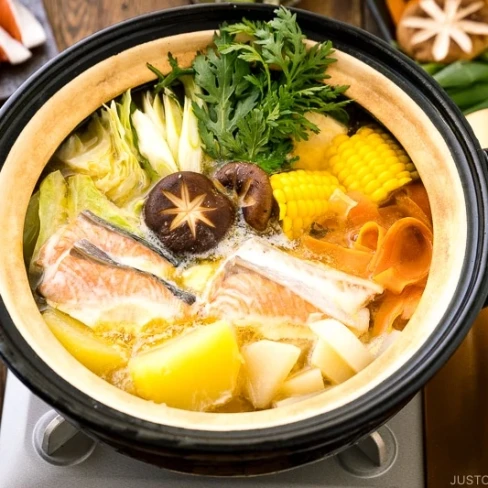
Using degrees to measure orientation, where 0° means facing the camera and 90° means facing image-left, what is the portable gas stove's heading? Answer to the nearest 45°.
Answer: approximately 0°

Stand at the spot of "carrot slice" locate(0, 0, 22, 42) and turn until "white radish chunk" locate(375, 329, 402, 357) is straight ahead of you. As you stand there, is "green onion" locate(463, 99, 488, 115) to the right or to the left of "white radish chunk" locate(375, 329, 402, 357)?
left
